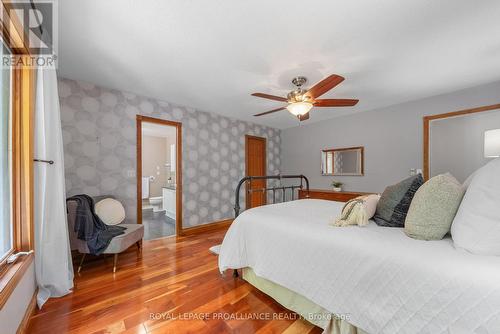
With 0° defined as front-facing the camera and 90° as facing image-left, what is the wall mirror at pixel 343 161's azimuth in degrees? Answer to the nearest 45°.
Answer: approximately 45°

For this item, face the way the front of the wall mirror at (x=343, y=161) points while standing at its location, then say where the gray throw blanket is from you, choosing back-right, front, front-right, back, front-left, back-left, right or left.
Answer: front

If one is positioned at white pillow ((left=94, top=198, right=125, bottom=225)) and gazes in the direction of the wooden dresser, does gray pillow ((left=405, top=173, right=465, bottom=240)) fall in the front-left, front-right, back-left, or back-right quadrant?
front-right

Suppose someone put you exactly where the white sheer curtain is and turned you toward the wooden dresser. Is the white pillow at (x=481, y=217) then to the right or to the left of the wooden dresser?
right

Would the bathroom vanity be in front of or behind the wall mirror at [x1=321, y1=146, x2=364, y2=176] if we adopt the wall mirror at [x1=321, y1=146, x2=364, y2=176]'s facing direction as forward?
in front

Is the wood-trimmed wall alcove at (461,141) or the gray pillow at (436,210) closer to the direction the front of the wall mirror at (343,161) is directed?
the gray pillow

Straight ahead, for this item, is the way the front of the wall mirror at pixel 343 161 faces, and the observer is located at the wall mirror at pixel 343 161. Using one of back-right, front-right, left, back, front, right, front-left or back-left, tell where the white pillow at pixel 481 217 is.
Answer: front-left

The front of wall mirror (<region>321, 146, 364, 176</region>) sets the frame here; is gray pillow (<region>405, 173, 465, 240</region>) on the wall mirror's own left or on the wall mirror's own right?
on the wall mirror's own left

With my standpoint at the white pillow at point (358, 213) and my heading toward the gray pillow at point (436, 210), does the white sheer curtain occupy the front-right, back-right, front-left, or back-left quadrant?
back-right

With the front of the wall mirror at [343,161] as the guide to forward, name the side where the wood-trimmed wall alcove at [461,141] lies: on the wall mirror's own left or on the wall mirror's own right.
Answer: on the wall mirror's own left

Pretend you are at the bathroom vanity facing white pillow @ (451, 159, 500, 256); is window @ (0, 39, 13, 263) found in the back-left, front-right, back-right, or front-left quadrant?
front-right

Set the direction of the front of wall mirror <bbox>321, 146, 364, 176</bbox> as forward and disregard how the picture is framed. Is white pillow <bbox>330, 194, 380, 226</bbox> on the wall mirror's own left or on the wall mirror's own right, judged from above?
on the wall mirror's own left

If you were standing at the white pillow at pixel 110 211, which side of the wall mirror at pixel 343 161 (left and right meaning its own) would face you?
front
